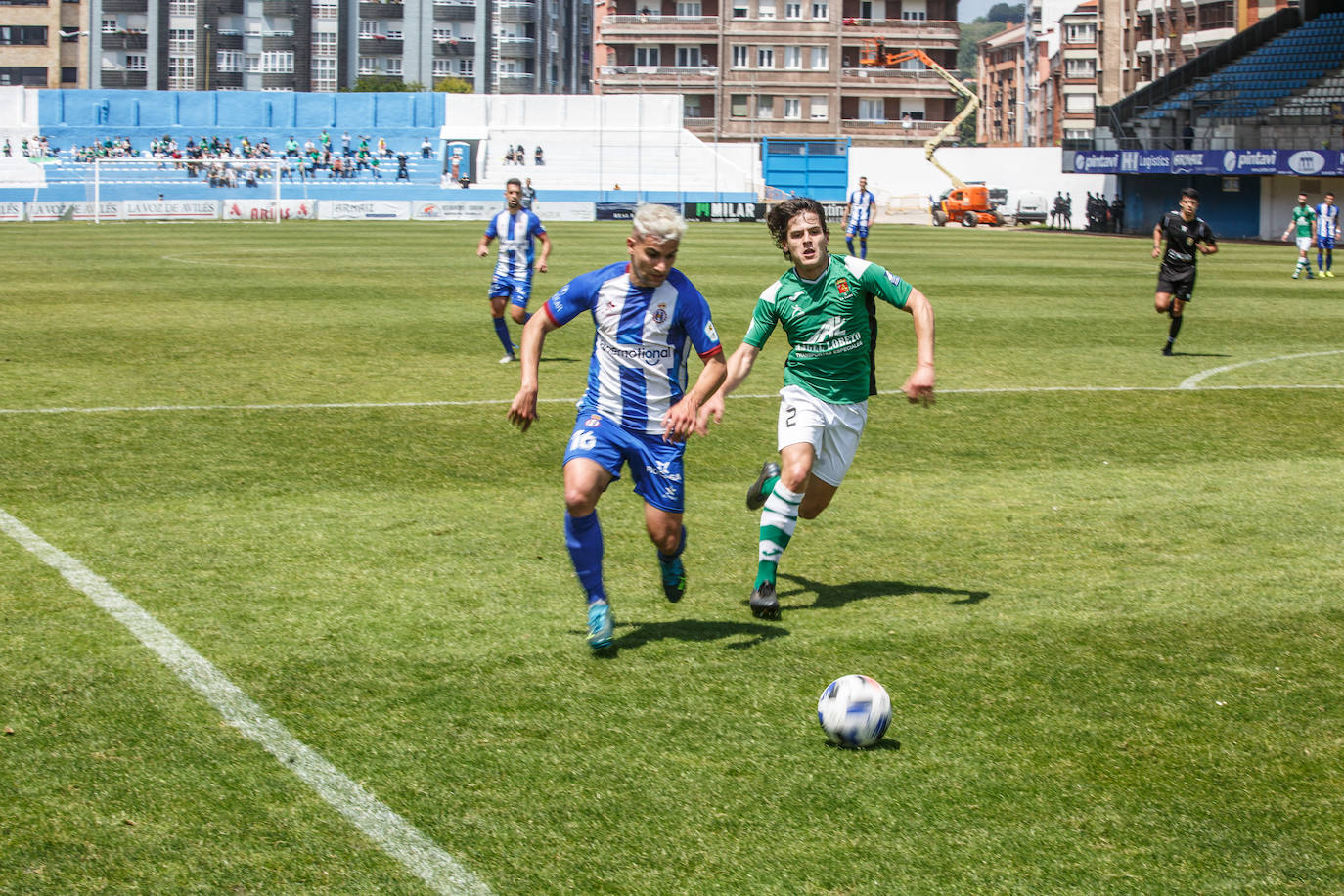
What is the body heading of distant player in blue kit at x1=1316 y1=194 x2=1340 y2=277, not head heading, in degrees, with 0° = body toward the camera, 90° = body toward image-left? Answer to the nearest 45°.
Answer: approximately 0°

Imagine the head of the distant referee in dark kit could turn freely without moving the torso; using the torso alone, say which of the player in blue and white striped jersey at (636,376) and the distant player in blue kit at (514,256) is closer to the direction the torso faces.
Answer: the player in blue and white striped jersey

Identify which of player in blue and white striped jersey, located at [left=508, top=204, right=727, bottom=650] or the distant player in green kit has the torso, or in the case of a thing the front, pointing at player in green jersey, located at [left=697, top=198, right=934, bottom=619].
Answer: the distant player in green kit

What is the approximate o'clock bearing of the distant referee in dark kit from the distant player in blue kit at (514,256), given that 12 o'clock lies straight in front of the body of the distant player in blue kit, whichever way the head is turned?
The distant referee in dark kit is roughly at 9 o'clock from the distant player in blue kit.

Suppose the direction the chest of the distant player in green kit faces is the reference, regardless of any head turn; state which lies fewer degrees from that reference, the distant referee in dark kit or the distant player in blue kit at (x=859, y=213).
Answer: the distant referee in dark kit

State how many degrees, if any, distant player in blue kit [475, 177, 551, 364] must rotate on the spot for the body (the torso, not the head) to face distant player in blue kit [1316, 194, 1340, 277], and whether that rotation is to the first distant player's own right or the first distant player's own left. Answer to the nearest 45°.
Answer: approximately 135° to the first distant player's own left
